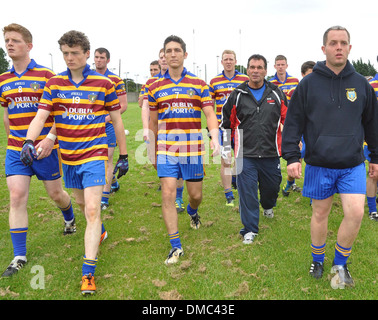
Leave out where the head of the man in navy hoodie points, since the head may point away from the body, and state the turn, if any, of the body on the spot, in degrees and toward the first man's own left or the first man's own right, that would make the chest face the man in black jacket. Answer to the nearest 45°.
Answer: approximately 135° to the first man's own right

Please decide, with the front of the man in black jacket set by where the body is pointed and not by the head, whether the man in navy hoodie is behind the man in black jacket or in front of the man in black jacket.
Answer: in front

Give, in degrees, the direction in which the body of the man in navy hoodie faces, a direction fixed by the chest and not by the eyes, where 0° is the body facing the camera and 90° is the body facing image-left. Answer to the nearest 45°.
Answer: approximately 0°

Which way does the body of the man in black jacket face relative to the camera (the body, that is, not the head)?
toward the camera

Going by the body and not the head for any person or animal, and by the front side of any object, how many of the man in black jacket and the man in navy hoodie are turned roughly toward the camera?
2
